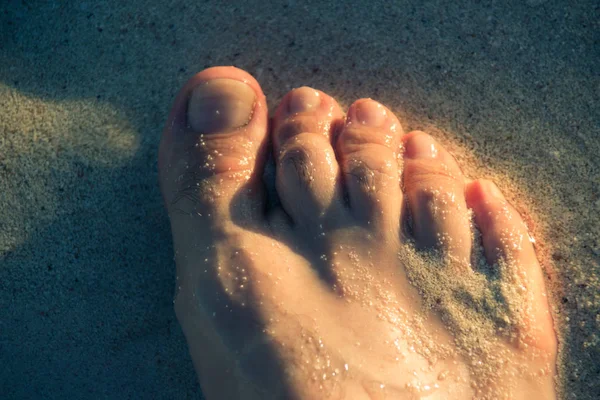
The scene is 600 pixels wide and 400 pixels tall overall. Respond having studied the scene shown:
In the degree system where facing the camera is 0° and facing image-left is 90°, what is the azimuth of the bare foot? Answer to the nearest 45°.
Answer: approximately 180°
